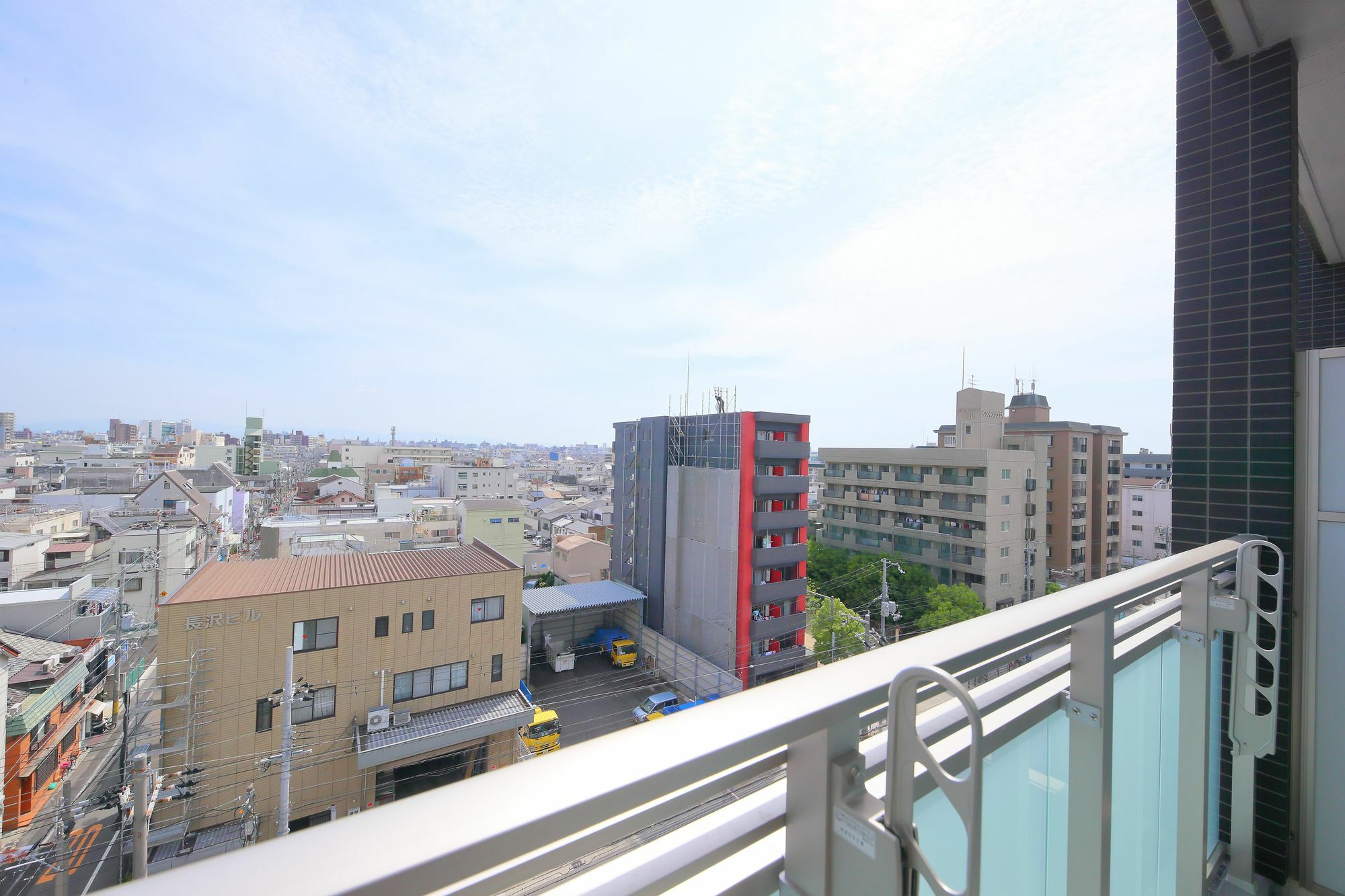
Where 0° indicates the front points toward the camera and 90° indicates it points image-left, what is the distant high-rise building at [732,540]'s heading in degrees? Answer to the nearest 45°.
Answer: approximately 315°

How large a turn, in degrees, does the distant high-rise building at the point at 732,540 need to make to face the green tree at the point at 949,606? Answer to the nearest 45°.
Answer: approximately 45° to its left

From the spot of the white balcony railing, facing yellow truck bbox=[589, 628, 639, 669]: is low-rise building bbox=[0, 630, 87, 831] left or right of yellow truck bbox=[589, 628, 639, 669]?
left

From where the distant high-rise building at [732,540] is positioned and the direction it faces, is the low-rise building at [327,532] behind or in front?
behind

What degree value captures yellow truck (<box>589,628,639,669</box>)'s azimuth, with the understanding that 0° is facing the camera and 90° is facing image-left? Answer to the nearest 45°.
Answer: approximately 315°

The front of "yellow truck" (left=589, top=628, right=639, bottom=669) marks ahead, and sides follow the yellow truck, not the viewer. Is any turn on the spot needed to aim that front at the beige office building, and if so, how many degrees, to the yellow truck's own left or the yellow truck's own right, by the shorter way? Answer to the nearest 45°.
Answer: approximately 90° to the yellow truck's own right

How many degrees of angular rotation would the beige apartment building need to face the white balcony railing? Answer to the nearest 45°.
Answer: approximately 45° to its left

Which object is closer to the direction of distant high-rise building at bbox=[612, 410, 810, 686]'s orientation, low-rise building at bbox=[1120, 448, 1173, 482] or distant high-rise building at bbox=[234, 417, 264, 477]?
the low-rise building
